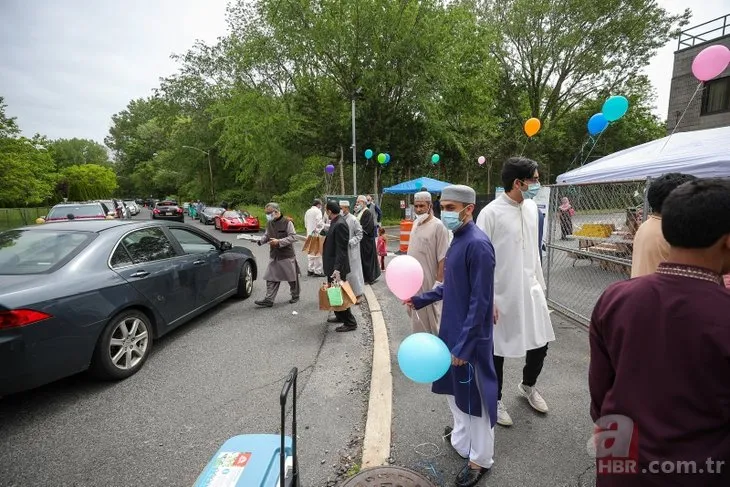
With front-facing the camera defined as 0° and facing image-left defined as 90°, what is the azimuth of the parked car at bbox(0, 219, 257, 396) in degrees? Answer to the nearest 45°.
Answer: approximately 225°

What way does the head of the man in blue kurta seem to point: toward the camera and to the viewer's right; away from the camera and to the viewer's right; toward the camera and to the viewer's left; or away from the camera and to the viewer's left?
toward the camera and to the viewer's left

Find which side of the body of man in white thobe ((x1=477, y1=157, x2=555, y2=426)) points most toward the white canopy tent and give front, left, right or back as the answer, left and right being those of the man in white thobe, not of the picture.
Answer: left

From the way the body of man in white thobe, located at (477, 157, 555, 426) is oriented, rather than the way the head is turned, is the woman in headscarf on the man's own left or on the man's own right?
on the man's own left

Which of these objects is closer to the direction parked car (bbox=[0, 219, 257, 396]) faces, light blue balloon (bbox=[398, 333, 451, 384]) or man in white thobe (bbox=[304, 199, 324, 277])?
the man in white thobe

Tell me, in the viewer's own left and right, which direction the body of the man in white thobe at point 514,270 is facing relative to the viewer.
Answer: facing the viewer and to the right of the viewer

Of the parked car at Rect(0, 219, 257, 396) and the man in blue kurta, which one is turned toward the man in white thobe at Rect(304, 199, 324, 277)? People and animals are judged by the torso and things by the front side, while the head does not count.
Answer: the parked car

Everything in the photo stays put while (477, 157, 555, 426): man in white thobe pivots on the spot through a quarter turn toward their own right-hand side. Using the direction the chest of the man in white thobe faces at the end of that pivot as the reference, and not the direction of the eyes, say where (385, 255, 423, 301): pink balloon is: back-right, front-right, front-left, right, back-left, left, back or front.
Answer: front

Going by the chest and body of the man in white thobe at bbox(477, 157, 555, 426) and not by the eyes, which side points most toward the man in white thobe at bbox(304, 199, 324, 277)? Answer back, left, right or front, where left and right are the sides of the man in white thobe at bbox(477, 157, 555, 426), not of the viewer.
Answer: back

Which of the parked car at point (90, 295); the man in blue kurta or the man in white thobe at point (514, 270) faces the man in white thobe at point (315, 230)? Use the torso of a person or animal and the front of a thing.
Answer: the parked car

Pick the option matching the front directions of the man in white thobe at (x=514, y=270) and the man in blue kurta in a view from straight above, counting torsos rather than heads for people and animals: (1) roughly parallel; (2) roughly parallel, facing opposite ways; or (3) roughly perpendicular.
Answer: roughly perpendicular

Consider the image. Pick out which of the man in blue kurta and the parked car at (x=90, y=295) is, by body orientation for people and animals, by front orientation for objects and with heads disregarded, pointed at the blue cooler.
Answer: the man in blue kurta

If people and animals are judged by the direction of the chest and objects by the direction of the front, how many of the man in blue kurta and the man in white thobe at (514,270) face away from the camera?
0

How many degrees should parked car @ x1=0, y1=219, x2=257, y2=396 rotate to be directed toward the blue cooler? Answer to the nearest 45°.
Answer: approximately 135° to its right

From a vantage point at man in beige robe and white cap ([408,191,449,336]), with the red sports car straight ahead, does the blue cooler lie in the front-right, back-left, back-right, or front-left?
back-left

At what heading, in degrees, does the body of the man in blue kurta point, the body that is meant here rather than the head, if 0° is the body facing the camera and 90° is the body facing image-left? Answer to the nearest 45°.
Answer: approximately 45°

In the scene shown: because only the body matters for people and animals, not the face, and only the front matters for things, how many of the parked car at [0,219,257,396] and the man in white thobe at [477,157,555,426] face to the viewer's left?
0

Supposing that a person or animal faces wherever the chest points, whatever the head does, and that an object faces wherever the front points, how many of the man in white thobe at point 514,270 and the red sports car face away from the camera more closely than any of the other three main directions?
0
